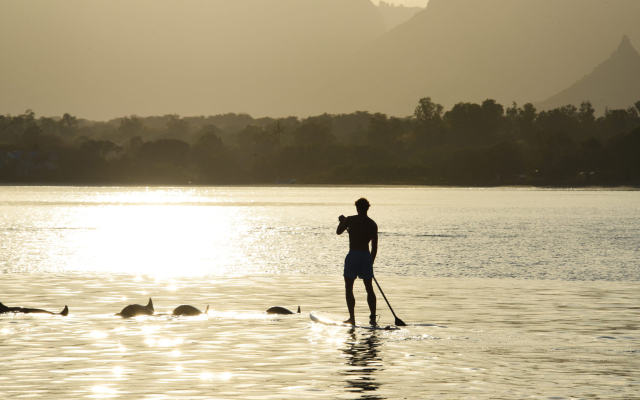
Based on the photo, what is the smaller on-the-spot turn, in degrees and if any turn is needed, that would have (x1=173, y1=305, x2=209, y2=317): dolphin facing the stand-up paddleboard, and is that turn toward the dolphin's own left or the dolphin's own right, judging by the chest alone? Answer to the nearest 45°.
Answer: approximately 135° to the dolphin's own left

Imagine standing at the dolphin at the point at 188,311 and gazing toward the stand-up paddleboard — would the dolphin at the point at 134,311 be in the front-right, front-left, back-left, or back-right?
back-right

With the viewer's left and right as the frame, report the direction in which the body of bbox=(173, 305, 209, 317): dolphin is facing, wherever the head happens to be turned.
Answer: facing to the left of the viewer

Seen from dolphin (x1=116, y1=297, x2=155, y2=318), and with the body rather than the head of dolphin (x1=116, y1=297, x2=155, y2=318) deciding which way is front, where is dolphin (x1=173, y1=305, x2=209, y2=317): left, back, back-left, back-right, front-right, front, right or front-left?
back

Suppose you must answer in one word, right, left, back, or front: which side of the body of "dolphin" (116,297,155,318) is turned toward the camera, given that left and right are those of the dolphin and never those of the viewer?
left

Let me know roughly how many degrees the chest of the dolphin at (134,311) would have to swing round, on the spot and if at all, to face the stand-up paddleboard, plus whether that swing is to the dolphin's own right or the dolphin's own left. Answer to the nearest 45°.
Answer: approximately 180°

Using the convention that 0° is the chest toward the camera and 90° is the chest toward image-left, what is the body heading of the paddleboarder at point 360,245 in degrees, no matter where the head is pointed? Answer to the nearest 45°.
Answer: approximately 135°

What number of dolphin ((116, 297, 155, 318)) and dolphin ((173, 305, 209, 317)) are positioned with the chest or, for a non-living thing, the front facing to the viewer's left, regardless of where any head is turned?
2

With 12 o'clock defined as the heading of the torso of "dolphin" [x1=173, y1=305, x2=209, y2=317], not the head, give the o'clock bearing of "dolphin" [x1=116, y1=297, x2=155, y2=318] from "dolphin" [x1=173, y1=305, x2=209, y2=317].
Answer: "dolphin" [x1=116, y1=297, x2=155, y2=318] is roughly at 12 o'clock from "dolphin" [x1=173, y1=305, x2=209, y2=317].
